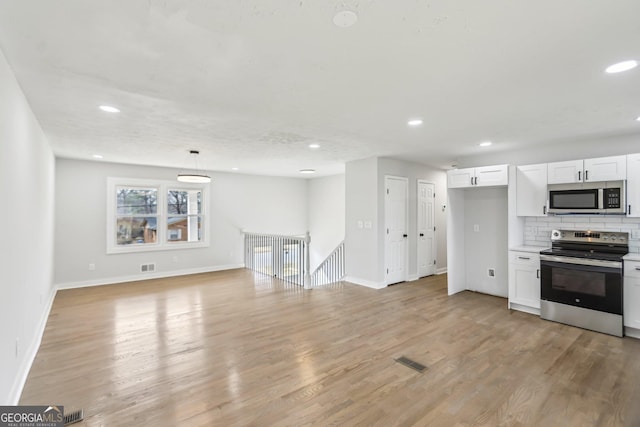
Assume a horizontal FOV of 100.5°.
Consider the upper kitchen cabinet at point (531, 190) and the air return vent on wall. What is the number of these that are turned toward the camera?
2

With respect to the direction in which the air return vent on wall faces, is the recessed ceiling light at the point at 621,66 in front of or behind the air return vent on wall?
in front

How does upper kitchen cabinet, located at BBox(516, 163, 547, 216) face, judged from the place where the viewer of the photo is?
facing the viewer

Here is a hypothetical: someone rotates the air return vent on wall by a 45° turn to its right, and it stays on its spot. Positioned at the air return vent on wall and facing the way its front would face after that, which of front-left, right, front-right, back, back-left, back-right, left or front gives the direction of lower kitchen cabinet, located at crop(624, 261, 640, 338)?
left

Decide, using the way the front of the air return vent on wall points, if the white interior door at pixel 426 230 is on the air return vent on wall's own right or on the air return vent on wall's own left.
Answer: on the air return vent on wall's own left

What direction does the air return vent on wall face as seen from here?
toward the camera

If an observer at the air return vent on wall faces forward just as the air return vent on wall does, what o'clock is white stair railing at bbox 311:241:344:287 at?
The white stair railing is roughly at 10 o'clock from the air return vent on wall.

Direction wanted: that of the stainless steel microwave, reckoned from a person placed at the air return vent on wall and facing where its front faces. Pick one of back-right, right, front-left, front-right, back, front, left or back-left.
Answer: front-left

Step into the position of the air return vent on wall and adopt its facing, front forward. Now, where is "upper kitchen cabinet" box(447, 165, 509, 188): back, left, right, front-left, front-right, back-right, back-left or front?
front-left

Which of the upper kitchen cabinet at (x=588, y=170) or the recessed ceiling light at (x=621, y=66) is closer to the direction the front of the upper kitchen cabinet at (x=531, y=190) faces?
the recessed ceiling light

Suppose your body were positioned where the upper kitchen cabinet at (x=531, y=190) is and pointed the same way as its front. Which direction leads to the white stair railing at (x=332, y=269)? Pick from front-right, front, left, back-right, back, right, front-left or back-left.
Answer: right

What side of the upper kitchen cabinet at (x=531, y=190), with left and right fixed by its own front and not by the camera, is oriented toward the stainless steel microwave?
left

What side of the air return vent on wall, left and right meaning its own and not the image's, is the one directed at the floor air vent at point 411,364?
front

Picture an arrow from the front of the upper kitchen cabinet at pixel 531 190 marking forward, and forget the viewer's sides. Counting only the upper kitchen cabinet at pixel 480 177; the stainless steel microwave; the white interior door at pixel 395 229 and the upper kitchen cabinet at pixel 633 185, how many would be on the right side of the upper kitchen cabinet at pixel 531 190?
2
